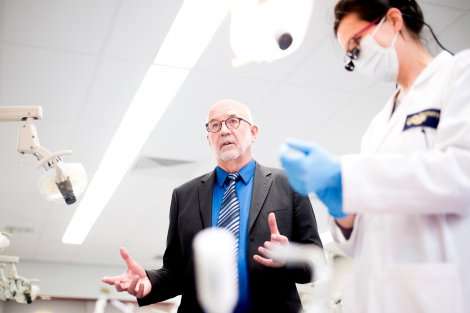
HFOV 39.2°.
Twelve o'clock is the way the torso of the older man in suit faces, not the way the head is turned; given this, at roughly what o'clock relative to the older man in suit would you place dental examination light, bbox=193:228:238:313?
The dental examination light is roughly at 12 o'clock from the older man in suit.

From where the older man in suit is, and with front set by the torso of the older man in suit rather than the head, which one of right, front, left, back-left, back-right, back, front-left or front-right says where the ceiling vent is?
back

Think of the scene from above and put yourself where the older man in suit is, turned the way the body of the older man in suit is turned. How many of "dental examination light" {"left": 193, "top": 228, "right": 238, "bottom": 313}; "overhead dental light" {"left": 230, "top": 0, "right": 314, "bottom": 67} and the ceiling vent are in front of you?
2

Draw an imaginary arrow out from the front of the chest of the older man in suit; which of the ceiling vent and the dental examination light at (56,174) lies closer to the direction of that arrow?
the dental examination light

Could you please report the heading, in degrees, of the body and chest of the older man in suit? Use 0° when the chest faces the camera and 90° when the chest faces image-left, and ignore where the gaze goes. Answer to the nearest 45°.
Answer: approximately 0°

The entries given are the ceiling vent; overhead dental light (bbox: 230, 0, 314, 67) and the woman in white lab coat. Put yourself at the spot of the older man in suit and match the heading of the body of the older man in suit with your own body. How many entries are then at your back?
1

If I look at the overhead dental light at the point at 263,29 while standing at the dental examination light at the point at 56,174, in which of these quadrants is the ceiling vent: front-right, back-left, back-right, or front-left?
back-left

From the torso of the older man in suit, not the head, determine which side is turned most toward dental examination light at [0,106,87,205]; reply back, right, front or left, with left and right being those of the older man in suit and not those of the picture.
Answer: right

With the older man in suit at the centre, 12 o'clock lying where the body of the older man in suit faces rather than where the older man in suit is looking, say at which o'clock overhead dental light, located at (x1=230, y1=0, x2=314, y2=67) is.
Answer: The overhead dental light is roughly at 12 o'clock from the older man in suit.

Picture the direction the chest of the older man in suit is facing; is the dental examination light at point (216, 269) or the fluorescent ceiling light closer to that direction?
the dental examination light
